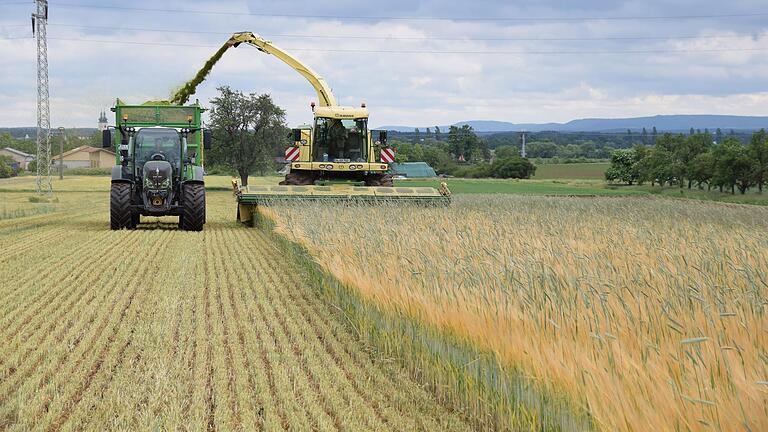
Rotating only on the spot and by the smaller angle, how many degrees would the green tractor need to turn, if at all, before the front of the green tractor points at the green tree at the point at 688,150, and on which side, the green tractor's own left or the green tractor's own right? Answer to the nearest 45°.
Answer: approximately 135° to the green tractor's own left

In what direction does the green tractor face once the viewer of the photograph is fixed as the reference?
facing the viewer

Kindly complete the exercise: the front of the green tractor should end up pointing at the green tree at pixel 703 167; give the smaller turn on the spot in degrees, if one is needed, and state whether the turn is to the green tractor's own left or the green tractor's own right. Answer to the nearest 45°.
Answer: approximately 135° to the green tractor's own left

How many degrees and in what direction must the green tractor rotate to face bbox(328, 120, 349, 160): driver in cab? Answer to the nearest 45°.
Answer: approximately 135° to its left

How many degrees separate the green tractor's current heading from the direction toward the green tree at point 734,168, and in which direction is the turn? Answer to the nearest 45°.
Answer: approximately 135° to its left
